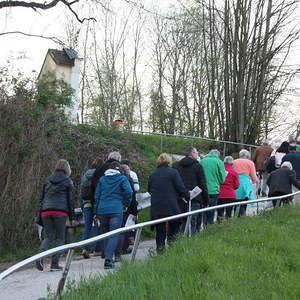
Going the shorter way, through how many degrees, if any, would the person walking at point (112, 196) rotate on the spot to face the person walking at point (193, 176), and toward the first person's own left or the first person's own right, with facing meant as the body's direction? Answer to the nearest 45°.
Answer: approximately 45° to the first person's own right

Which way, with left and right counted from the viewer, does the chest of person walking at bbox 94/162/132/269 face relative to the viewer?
facing away from the viewer

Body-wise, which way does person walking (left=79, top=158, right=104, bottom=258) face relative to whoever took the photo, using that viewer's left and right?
facing away from the viewer and to the right of the viewer

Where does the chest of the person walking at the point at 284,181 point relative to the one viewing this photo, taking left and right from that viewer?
facing away from the viewer and to the right of the viewer

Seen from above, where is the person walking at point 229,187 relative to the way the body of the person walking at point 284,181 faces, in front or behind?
behind

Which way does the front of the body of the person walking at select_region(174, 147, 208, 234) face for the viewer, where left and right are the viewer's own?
facing away from the viewer and to the right of the viewer
